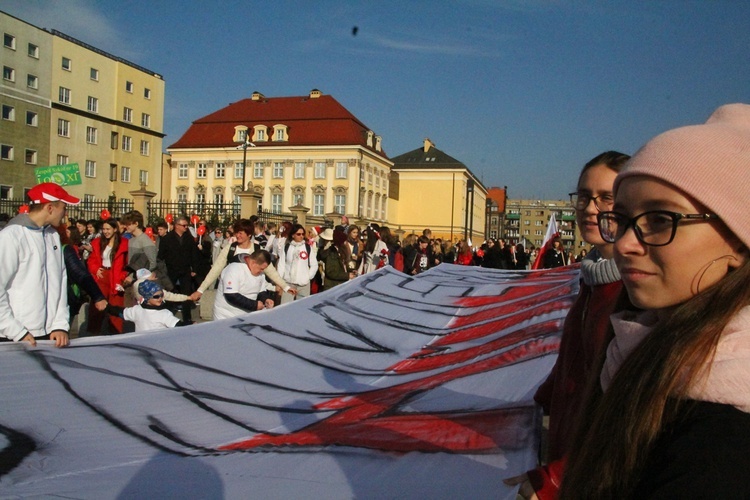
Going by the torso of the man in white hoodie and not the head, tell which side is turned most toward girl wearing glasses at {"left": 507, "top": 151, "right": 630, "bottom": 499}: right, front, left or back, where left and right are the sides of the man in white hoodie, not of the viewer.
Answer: front

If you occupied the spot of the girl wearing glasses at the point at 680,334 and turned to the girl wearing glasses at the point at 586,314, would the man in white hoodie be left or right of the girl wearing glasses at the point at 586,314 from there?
left

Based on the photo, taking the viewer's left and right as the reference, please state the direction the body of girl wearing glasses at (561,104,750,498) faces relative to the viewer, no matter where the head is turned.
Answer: facing the viewer and to the left of the viewer

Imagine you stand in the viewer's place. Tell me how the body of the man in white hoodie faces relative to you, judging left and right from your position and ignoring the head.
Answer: facing the viewer and to the right of the viewer

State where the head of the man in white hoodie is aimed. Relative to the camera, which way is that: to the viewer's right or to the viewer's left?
to the viewer's right

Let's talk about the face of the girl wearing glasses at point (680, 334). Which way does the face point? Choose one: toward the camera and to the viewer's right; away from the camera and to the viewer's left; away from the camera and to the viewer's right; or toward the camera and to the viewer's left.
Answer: toward the camera and to the viewer's left

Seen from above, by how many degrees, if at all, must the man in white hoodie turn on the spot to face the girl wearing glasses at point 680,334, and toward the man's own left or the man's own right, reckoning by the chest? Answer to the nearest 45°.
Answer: approximately 45° to the man's own right

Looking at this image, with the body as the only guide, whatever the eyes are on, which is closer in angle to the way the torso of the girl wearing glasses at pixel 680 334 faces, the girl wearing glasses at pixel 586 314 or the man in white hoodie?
the man in white hoodie

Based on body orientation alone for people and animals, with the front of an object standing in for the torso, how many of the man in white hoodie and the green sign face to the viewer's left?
0

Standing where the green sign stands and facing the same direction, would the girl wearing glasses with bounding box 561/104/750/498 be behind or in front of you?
in front

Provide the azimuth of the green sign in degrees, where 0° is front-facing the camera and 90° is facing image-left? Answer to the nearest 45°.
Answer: approximately 0°

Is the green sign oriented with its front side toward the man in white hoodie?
yes

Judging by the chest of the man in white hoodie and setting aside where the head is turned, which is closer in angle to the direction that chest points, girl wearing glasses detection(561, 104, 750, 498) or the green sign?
the girl wearing glasses

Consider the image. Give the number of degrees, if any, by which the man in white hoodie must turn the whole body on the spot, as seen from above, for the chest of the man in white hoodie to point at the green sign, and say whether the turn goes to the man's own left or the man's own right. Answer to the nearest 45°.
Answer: approximately 135° to the man's own left

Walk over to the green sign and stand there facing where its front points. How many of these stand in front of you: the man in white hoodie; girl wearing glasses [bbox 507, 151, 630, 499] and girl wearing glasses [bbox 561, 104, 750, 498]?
3
